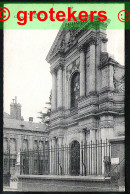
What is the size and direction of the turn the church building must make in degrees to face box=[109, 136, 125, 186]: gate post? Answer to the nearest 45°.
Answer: approximately 45° to its left

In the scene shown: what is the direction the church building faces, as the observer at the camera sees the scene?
facing the viewer and to the left of the viewer

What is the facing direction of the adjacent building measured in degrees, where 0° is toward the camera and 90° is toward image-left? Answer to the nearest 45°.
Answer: approximately 315°

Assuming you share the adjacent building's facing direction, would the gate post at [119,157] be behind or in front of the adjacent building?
in front

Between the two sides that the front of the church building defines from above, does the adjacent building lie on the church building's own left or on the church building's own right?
on the church building's own right

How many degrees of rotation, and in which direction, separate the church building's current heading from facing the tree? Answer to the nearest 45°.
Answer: approximately 135° to its right

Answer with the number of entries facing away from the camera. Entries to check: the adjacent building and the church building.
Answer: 0
